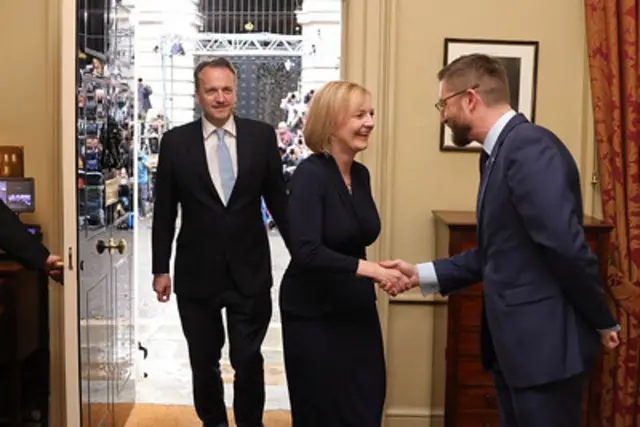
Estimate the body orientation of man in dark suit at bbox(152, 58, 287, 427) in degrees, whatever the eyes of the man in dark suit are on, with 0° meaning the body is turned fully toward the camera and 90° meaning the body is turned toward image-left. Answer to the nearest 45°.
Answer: approximately 0°

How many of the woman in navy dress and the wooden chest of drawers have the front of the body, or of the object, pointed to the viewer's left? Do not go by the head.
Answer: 0

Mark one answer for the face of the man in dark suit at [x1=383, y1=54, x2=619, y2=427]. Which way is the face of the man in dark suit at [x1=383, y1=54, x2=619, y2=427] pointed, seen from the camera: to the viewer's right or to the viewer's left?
to the viewer's left

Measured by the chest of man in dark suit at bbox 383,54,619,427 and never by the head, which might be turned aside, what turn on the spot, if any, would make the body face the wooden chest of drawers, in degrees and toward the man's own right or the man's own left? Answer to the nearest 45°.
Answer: approximately 90° to the man's own right

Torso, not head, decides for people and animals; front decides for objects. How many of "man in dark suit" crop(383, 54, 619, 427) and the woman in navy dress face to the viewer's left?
1

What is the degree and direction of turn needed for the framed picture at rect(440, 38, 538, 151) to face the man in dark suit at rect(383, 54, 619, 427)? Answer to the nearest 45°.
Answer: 0° — it already faces them

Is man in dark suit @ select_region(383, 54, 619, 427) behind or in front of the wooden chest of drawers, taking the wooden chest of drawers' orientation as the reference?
in front

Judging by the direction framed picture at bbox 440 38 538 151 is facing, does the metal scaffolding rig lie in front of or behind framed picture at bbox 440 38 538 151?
behind

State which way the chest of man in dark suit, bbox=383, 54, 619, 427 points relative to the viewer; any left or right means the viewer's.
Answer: facing to the left of the viewer

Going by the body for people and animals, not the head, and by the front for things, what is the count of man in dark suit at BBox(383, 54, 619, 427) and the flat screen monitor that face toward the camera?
1

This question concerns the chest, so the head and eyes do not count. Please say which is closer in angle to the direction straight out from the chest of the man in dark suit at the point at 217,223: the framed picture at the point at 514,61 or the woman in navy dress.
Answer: the woman in navy dress
